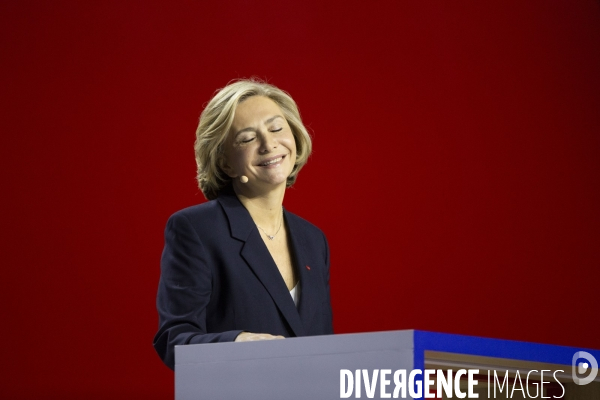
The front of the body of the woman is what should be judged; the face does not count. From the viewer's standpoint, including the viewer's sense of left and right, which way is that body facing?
facing the viewer and to the right of the viewer

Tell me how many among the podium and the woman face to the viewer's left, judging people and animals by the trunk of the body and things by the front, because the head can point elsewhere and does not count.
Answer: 0

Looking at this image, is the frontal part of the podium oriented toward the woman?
no

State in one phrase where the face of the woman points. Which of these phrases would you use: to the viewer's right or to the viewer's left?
to the viewer's right

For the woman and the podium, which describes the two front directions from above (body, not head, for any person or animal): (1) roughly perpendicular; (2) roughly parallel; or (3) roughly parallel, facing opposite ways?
roughly parallel

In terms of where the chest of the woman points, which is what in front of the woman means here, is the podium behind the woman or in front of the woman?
in front

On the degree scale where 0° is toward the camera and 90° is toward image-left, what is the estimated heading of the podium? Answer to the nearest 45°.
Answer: approximately 315°
